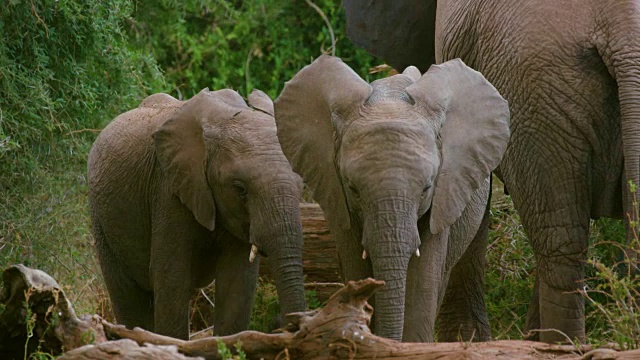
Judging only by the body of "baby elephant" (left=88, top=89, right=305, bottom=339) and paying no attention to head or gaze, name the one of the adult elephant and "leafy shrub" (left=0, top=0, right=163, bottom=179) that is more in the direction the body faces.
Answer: the adult elephant

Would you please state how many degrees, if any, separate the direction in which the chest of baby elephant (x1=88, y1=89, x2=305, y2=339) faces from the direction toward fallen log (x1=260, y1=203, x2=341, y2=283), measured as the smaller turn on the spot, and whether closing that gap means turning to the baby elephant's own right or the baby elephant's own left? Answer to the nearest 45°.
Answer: approximately 90° to the baby elephant's own left

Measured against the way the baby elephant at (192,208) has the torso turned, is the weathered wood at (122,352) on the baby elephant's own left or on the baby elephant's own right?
on the baby elephant's own right

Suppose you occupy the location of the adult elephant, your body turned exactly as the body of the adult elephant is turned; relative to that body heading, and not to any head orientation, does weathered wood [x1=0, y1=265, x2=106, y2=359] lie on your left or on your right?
on your left

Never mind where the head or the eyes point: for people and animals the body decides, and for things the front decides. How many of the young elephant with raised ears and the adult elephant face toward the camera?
1

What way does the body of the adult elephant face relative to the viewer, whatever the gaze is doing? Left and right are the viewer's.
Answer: facing away from the viewer and to the left of the viewer

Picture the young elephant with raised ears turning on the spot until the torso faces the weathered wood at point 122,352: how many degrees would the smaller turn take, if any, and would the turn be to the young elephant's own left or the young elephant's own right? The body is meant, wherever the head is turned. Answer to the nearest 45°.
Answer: approximately 45° to the young elephant's own right

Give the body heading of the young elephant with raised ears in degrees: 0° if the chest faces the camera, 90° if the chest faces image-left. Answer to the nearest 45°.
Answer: approximately 0°

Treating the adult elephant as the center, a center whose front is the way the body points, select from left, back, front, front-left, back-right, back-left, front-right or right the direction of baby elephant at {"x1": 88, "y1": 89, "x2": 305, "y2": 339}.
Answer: front-left
